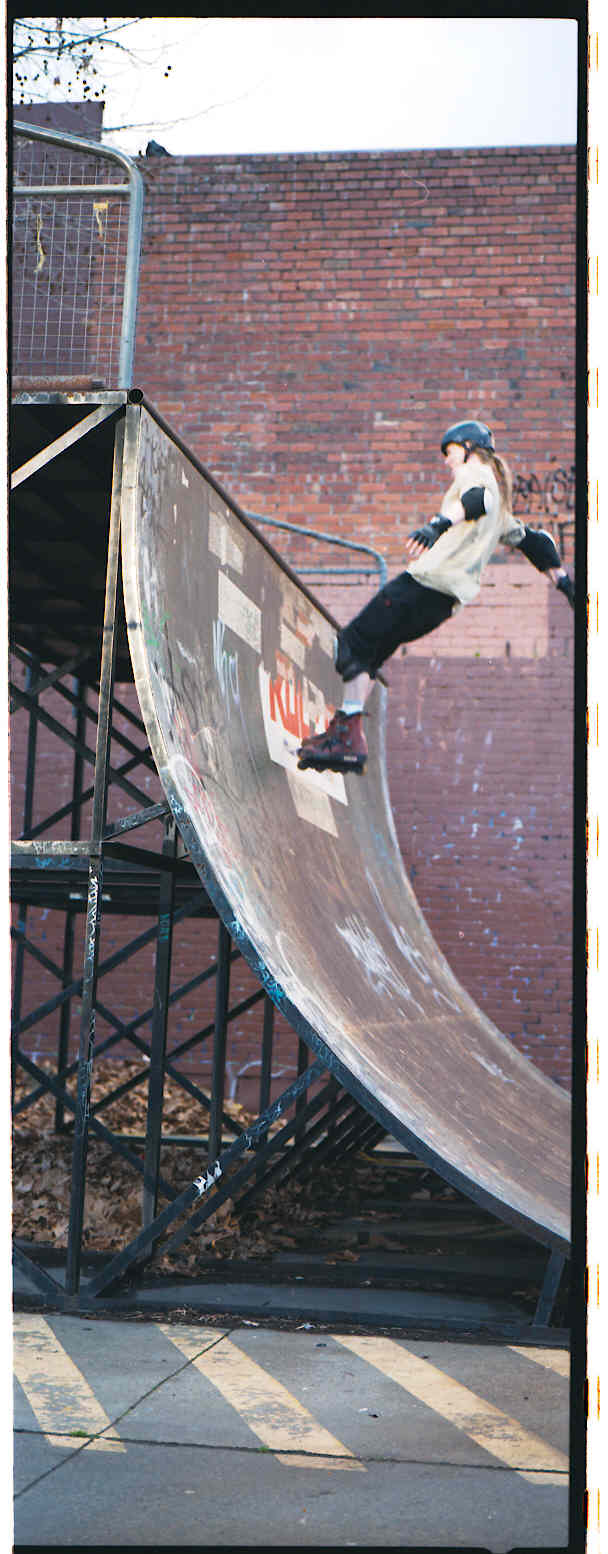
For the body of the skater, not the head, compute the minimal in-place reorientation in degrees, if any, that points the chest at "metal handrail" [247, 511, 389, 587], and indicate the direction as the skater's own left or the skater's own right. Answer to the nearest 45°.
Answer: approximately 90° to the skater's own right

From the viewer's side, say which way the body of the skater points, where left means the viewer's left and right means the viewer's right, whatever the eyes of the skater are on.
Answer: facing to the left of the viewer
